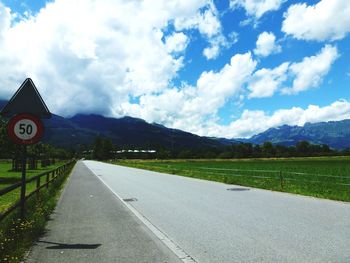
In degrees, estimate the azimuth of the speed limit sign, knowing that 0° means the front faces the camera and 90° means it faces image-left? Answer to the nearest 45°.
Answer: approximately 0°
